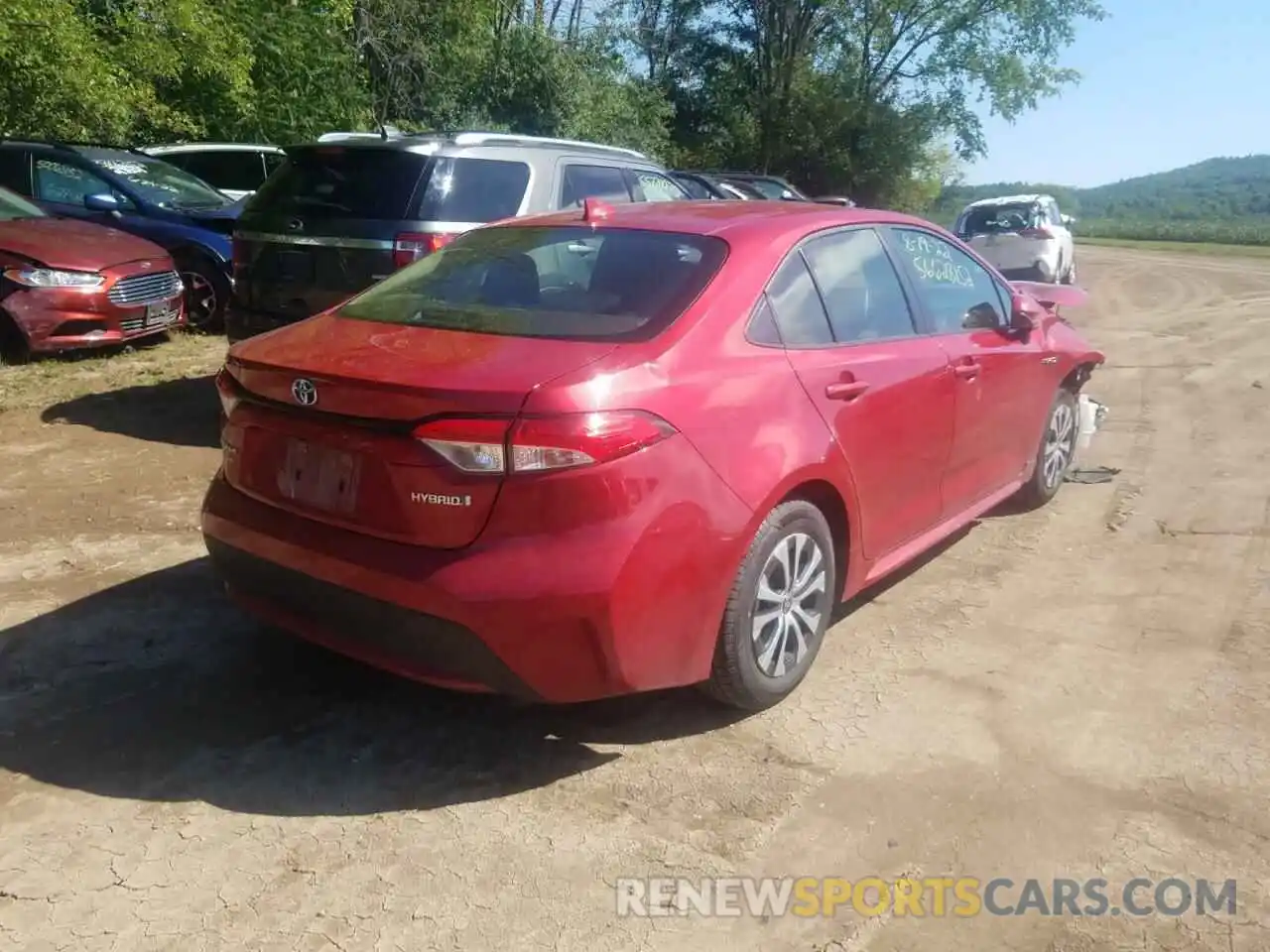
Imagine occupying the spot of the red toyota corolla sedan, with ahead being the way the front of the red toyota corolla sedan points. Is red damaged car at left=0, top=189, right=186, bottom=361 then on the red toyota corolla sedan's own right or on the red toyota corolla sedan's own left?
on the red toyota corolla sedan's own left

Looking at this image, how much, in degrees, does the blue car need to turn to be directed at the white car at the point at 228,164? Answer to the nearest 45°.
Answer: approximately 135° to its left

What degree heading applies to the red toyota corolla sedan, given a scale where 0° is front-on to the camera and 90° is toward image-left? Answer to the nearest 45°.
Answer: approximately 225°

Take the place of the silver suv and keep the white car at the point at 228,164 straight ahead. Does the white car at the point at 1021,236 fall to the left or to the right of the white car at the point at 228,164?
right

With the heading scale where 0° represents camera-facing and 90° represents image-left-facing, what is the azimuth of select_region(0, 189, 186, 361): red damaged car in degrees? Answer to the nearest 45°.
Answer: approximately 315°

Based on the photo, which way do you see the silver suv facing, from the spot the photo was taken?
facing away from the viewer and to the right of the viewer

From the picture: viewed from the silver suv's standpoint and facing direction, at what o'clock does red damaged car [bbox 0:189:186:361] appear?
The red damaged car is roughly at 9 o'clock from the silver suv.

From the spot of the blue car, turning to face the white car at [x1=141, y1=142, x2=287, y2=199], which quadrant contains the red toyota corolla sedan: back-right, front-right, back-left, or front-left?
back-right
